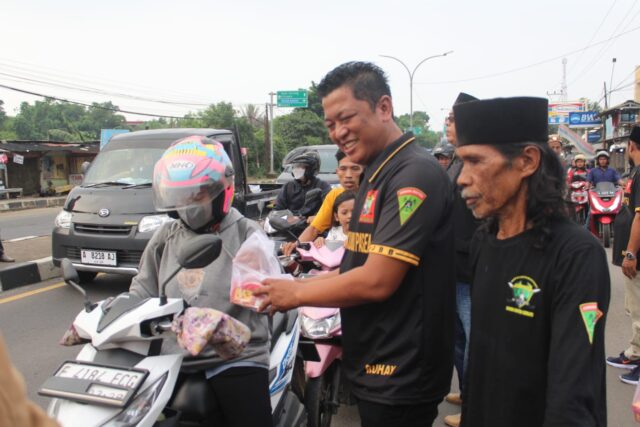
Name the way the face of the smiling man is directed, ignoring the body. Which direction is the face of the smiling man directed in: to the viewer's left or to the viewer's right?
to the viewer's left

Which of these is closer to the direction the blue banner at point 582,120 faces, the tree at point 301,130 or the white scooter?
the white scooter

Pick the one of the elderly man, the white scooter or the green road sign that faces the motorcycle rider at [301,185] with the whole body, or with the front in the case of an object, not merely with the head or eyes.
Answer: the green road sign

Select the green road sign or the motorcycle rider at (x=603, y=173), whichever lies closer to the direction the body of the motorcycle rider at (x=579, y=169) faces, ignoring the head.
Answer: the motorcycle rider

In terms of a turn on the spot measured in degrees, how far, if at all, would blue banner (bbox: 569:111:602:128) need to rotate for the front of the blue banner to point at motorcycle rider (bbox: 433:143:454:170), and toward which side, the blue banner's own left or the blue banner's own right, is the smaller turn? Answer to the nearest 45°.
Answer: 0° — it already faces them

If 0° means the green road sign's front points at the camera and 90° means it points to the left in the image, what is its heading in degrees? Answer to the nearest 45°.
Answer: approximately 0°

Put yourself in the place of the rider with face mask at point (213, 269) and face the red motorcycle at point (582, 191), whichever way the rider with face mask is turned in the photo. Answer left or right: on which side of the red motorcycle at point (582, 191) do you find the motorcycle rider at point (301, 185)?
left

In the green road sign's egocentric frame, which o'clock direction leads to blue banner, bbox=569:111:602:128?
The blue banner is roughly at 9 o'clock from the green road sign.

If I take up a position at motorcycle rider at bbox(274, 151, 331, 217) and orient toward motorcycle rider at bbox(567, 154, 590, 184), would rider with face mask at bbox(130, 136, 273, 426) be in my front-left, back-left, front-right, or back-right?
back-right

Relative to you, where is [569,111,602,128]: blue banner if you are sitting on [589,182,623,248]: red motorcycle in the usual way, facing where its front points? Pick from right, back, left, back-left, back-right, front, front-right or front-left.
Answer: back
